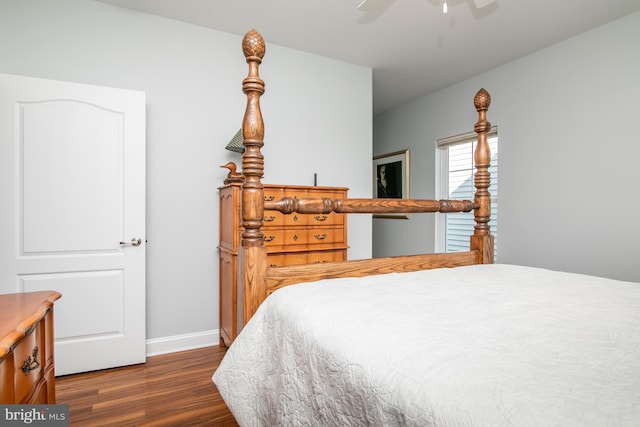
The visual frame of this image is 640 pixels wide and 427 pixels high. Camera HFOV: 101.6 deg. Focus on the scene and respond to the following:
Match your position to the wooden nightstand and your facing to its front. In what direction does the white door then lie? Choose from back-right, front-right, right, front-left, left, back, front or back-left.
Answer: left

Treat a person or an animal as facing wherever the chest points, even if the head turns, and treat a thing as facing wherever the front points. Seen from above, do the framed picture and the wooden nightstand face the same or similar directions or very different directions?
very different directions

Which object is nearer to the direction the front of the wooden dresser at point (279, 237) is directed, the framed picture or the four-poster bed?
the four-poster bed

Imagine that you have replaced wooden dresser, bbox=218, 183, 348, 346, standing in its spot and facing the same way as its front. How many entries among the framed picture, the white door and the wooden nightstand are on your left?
1

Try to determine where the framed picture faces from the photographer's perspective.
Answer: facing the viewer and to the left of the viewer

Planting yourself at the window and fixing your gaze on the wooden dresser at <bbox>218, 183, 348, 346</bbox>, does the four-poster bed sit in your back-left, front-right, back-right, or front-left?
front-left

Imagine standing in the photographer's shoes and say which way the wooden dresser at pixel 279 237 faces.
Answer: facing the viewer and to the right of the viewer

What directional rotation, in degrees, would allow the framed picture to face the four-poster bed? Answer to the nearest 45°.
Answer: approximately 45° to its left

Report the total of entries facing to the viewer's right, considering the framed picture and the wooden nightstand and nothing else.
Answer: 1

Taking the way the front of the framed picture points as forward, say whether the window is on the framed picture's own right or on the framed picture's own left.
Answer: on the framed picture's own left

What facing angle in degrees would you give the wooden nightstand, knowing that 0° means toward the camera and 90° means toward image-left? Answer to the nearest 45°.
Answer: approximately 270°

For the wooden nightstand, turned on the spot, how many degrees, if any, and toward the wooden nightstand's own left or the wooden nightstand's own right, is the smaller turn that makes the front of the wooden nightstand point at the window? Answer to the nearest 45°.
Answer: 0° — it already faces it
